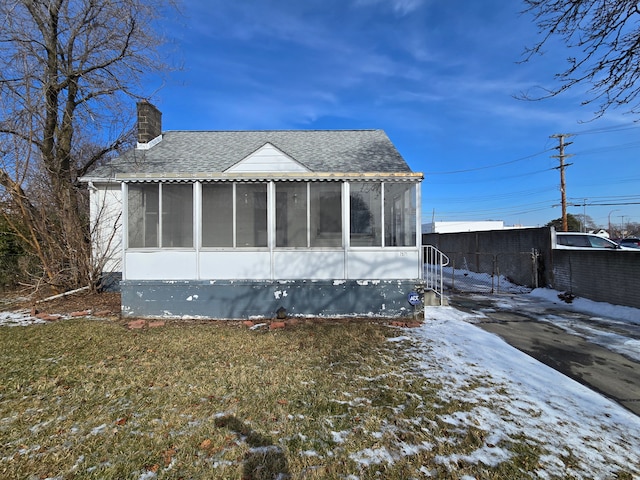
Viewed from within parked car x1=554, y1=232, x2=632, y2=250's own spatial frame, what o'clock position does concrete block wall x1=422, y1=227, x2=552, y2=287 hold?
The concrete block wall is roughly at 5 o'clock from the parked car.

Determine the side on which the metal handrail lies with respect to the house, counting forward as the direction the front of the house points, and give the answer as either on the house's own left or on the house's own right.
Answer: on the house's own left

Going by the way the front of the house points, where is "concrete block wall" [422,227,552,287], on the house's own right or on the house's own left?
on the house's own left

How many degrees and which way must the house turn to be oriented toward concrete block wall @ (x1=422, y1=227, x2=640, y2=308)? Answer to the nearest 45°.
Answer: approximately 90° to its left

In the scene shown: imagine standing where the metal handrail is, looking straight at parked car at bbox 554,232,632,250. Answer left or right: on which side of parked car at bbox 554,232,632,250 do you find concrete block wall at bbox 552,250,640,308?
right

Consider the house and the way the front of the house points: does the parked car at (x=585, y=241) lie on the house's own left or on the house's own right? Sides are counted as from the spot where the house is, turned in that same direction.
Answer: on the house's own left

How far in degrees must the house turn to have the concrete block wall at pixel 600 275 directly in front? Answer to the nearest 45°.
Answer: approximately 90° to its left

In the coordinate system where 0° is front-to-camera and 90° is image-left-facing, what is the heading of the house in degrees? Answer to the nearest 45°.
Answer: approximately 0°

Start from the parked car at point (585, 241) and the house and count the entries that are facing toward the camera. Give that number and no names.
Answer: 1

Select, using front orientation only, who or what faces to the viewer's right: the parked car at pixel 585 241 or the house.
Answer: the parked car

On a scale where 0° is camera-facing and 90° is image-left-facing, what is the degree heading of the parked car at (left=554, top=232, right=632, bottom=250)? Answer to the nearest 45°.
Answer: approximately 270°
